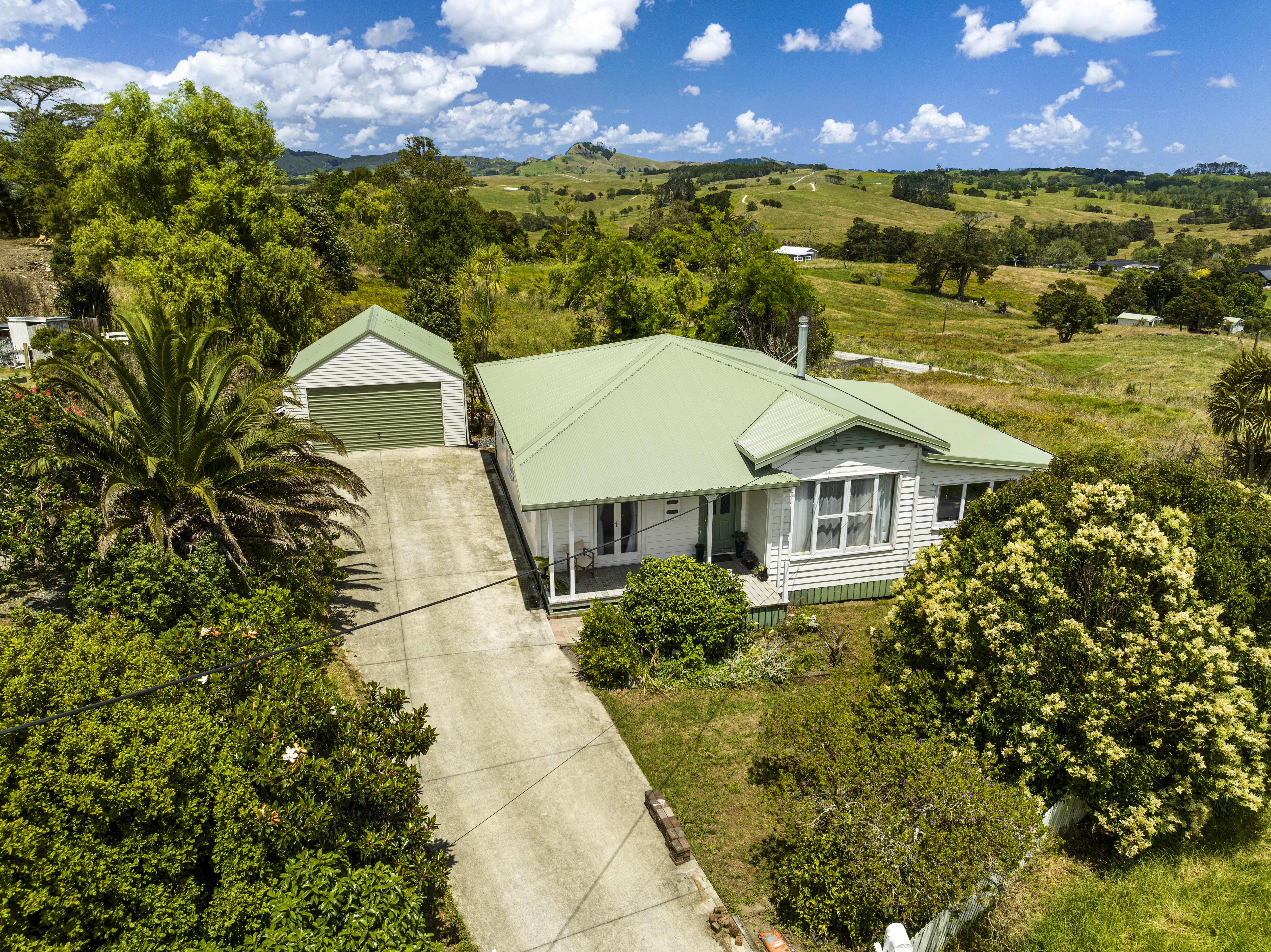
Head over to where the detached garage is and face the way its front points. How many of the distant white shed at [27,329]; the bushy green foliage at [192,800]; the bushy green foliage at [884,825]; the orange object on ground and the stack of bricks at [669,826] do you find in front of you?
4

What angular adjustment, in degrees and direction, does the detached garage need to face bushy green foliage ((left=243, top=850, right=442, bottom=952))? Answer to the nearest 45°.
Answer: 0° — it already faces it

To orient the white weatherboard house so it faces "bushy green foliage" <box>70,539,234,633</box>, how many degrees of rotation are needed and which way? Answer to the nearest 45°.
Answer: approximately 45° to its right

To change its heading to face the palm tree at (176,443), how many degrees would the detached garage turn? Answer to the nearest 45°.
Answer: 0° — it already faces it

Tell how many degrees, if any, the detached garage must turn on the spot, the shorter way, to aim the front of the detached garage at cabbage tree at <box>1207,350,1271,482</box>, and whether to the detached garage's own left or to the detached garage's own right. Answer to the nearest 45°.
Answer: approximately 45° to the detached garage's own left

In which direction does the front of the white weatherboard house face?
toward the camera

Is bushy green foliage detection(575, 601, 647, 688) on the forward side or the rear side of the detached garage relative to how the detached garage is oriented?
on the forward side

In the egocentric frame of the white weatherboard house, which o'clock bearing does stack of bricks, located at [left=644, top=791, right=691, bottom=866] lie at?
The stack of bricks is roughly at 12 o'clock from the white weatherboard house.

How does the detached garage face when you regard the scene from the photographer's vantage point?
facing the viewer

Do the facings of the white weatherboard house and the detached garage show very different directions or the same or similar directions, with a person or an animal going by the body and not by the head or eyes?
same or similar directions

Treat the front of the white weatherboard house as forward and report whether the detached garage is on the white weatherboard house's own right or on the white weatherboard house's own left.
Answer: on the white weatherboard house's own right

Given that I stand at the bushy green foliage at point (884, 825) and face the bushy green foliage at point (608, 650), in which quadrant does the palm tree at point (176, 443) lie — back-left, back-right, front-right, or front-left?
front-left

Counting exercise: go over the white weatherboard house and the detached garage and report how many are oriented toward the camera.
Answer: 2
